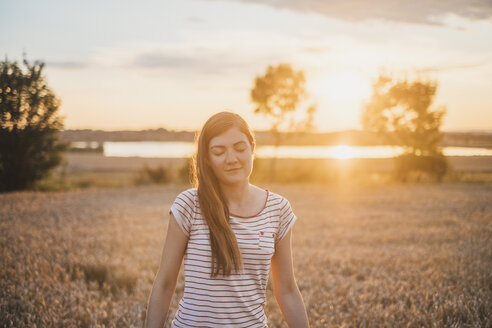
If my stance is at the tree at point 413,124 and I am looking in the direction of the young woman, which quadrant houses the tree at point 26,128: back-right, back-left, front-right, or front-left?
front-right

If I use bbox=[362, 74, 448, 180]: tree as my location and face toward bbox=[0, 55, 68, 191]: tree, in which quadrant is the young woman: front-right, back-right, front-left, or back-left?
front-left

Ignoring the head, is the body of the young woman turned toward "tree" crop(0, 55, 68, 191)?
no

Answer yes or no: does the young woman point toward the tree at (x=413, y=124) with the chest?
no

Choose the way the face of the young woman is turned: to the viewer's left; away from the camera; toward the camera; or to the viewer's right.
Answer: toward the camera

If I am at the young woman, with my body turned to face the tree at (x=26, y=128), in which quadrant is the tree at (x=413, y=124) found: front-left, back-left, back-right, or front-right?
front-right

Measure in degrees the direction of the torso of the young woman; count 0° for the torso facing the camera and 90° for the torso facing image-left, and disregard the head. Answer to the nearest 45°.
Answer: approximately 0°
